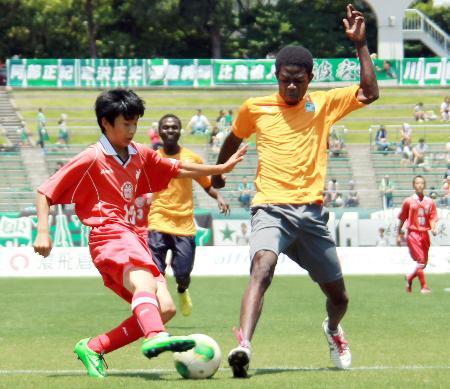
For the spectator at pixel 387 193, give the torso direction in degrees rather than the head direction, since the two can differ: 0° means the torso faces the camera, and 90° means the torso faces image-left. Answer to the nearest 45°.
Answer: approximately 0°

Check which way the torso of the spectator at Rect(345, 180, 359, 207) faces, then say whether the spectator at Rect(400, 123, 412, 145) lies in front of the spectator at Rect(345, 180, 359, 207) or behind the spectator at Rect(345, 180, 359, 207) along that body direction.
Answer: behind

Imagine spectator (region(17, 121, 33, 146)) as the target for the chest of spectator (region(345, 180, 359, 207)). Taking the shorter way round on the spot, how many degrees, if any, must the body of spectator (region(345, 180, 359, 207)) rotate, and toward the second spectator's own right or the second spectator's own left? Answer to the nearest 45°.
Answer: approximately 135° to the second spectator's own right

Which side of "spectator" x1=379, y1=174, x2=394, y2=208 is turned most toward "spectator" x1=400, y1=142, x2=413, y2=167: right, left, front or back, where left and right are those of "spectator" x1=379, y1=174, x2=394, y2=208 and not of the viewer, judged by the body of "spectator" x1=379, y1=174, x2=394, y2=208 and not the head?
back

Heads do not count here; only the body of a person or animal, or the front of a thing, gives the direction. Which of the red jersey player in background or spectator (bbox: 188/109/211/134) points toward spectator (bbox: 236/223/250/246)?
spectator (bbox: 188/109/211/134)
